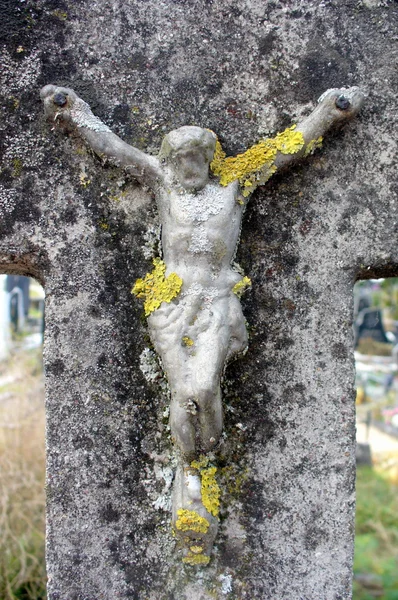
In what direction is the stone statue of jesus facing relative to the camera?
toward the camera

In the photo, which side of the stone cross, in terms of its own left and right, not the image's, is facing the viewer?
front

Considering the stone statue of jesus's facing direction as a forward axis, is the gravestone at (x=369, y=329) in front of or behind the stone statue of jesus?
behind
